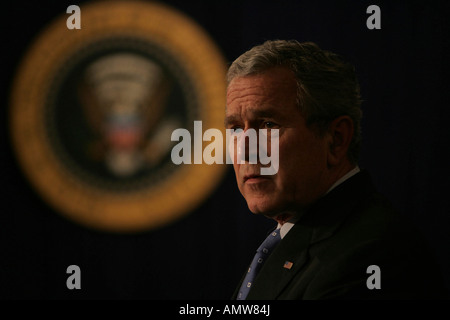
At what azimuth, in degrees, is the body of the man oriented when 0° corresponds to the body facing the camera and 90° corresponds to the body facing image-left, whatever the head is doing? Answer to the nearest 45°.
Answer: approximately 45°
